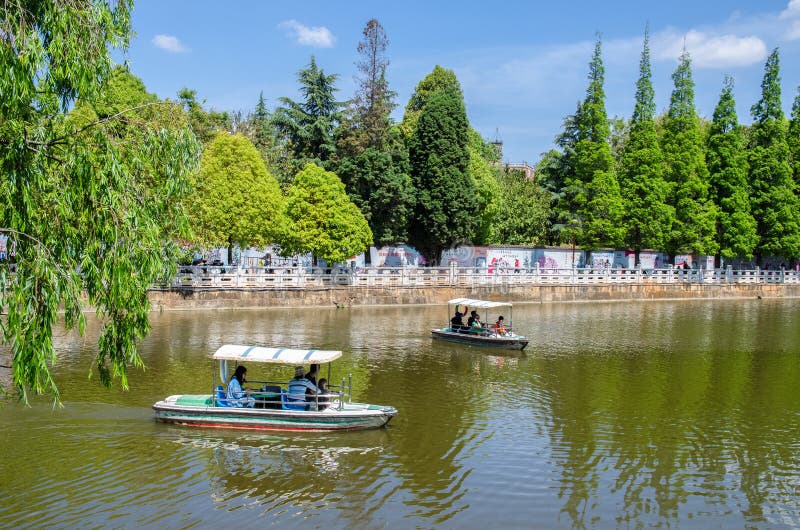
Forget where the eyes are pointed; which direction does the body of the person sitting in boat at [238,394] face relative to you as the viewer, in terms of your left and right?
facing to the right of the viewer

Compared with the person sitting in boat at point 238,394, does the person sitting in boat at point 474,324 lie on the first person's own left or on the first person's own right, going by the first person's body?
on the first person's own left

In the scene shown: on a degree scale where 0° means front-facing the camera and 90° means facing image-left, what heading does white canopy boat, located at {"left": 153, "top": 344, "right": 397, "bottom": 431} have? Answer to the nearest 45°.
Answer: approximately 270°

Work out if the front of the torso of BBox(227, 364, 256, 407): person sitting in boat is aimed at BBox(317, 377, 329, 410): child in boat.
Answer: yes

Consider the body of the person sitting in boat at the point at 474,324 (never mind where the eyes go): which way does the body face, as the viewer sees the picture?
to the viewer's right

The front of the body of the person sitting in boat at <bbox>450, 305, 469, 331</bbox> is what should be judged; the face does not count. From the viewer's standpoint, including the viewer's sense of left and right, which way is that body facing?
facing to the right of the viewer

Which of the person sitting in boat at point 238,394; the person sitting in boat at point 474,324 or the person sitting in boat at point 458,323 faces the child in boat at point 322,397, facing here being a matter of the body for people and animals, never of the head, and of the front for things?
the person sitting in boat at point 238,394

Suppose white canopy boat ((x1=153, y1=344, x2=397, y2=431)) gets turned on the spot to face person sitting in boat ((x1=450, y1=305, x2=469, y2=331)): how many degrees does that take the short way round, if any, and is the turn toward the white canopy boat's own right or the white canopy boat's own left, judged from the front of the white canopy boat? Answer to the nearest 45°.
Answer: approximately 45° to the white canopy boat's own left

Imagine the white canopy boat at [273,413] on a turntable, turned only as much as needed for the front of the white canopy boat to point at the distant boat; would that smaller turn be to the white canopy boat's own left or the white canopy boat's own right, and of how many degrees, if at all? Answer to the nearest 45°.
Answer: approximately 45° to the white canopy boat's own left
